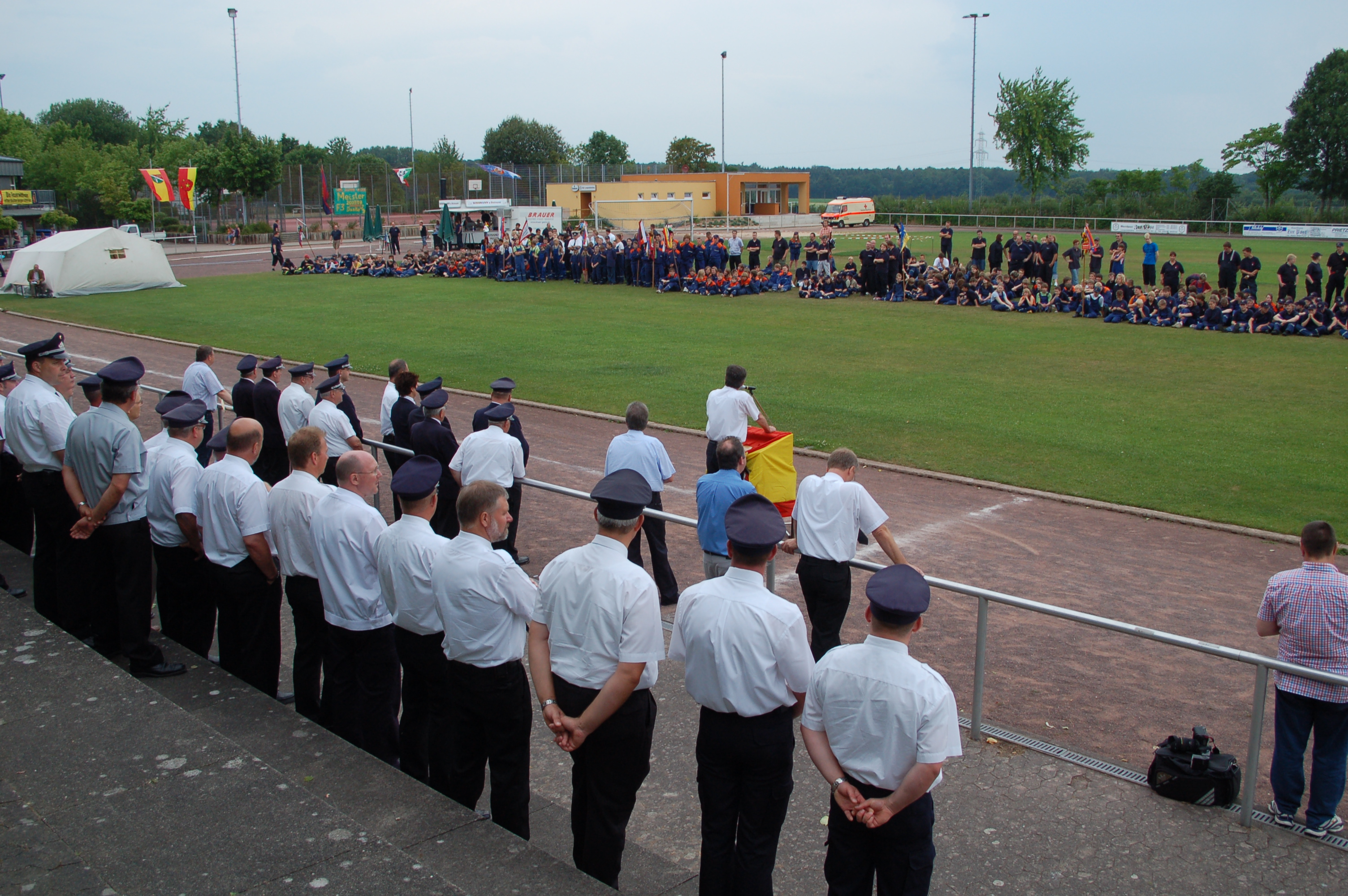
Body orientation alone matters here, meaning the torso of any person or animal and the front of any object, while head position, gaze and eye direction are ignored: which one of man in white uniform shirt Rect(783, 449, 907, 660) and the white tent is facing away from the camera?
the man in white uniform shirt

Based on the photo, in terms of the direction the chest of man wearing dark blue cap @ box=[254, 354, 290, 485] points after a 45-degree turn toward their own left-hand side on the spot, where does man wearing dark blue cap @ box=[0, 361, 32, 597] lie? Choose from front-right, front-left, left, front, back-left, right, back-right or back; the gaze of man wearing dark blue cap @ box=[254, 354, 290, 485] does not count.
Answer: back-left

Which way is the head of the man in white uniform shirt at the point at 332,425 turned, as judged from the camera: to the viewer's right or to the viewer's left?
to the viewer's right

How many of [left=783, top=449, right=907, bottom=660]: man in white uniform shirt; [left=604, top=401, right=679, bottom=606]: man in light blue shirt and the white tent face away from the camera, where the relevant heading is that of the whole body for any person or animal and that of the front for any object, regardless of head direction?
2

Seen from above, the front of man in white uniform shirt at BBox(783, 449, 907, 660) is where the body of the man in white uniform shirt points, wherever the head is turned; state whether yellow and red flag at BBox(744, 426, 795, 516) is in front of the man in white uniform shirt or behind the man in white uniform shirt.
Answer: in front

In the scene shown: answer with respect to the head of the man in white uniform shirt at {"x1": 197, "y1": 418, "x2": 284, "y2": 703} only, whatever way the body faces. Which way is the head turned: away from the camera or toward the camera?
away from the camera

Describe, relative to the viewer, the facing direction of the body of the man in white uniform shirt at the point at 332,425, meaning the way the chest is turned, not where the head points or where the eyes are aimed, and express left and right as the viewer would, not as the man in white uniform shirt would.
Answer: facing away from the viewer and to the right of the viewer

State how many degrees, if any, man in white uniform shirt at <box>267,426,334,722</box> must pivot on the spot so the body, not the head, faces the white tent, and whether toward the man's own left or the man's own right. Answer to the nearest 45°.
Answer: approximately 45° to the man's own left

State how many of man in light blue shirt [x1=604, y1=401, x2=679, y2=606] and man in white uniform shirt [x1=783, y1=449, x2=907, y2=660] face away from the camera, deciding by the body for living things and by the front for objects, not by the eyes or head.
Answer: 2

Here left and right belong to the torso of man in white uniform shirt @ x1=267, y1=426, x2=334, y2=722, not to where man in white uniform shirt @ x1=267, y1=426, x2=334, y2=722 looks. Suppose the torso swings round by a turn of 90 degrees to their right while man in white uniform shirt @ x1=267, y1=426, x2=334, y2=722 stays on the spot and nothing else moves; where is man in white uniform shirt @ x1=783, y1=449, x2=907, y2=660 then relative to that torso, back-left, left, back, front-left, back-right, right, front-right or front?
front-left

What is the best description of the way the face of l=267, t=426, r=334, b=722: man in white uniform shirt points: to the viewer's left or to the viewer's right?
to the viewer's right
